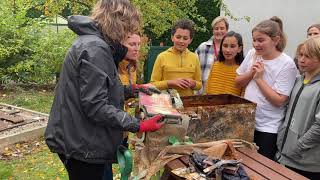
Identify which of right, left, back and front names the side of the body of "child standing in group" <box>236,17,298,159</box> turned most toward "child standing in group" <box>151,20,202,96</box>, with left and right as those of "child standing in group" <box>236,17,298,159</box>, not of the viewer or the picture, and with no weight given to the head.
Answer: right

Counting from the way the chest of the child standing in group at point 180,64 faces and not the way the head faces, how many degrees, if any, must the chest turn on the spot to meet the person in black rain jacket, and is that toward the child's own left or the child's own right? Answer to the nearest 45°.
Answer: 0° — they already face them

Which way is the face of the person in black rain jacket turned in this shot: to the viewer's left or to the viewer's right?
to the viewer's right

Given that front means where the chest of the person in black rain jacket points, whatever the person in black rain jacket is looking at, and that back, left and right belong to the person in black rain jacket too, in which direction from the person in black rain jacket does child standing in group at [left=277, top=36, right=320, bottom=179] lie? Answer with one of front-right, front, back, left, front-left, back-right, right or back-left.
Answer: front

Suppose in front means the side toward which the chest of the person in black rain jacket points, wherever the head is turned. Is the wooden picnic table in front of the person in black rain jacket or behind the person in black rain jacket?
in front

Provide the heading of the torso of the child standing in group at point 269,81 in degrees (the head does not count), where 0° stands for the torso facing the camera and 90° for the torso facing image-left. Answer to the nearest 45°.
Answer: approximately 45°

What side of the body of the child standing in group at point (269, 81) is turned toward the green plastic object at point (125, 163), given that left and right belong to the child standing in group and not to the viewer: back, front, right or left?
front

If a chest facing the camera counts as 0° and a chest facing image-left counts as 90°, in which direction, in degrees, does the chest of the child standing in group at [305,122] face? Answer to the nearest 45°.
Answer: approximately 45°

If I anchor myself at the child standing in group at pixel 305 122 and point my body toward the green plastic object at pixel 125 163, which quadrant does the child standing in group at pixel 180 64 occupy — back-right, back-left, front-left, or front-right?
front-right

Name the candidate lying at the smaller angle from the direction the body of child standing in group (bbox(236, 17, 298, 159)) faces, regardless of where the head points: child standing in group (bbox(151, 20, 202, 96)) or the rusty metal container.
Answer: the rusty metal container

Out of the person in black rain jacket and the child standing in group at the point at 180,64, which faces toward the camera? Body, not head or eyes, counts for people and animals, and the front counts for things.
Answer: the child standing in group

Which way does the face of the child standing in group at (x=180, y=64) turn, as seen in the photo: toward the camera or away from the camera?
toward the camera

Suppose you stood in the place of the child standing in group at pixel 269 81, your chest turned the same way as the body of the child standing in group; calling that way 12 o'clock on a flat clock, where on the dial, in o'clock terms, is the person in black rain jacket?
The person in black rain jacket is roughly at 12 o'clock from the child standing in group.

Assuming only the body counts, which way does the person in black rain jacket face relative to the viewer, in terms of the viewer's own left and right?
facing to the right of the viewer

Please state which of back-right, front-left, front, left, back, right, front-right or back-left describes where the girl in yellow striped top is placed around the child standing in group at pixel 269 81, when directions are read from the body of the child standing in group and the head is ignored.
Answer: right

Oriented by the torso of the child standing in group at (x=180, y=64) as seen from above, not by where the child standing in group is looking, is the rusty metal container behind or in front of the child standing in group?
in front

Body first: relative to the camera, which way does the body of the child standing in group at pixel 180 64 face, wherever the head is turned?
toward the camera

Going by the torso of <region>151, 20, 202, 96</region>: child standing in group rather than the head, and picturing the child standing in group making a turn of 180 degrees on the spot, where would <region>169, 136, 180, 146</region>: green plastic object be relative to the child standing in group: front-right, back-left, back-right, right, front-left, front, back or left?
back

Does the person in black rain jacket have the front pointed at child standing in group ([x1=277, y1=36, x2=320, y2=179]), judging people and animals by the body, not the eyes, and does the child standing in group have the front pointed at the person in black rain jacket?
yes
